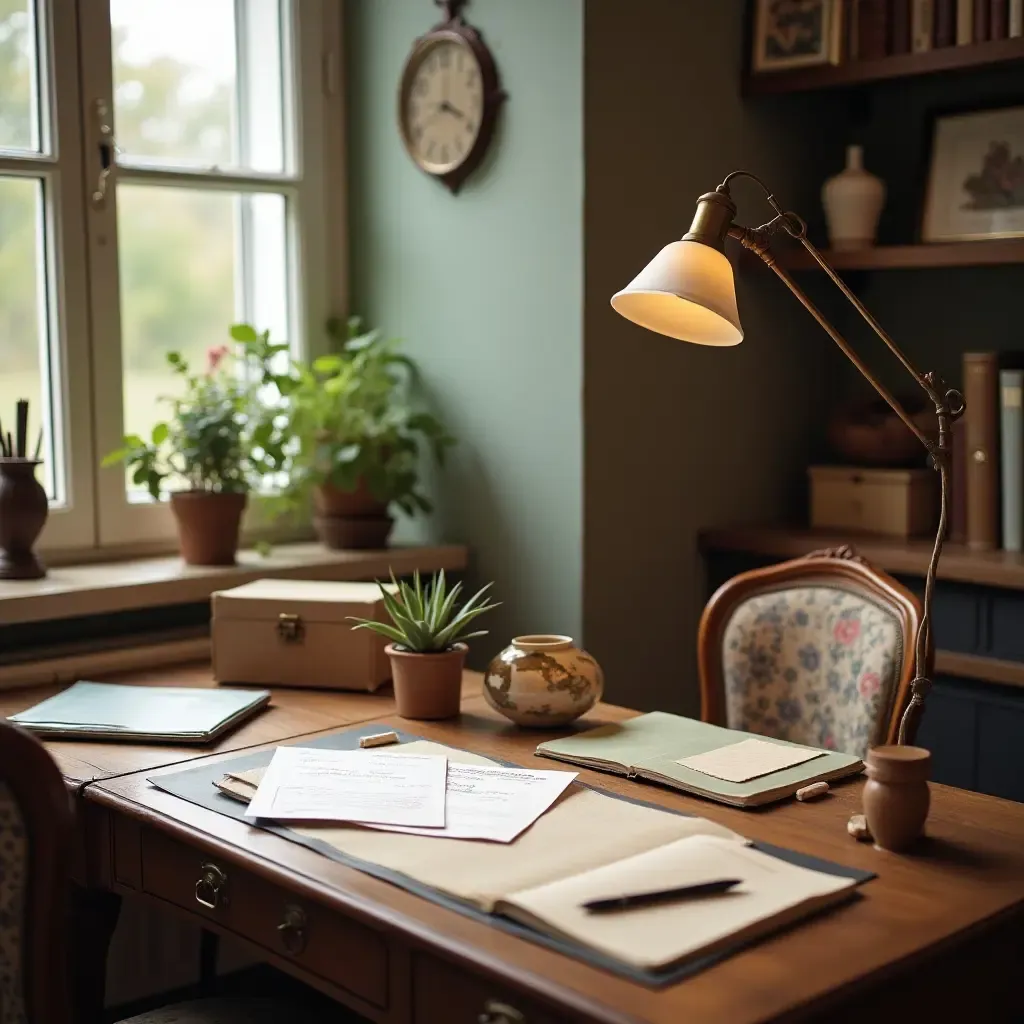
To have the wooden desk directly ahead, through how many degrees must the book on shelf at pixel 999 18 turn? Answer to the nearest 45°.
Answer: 0° — it already faces it

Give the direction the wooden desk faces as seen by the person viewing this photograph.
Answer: facing the viewer and to the left of the viewer

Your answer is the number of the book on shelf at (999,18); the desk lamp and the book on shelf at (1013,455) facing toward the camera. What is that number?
2

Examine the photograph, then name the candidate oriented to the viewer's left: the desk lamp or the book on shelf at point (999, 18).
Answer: the desk lamp

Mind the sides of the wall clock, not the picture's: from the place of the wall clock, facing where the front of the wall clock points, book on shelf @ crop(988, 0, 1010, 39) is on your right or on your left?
on your left

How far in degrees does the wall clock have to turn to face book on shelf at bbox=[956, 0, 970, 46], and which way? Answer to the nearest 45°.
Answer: approximately 135° to its left

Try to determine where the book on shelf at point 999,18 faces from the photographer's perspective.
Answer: facing the viewer

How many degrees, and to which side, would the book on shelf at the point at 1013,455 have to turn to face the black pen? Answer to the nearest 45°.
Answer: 0° — it already faces it

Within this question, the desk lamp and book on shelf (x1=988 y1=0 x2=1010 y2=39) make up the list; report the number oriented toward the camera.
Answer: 1

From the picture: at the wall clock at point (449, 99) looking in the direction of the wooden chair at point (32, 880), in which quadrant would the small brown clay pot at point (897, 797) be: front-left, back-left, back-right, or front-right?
front-left

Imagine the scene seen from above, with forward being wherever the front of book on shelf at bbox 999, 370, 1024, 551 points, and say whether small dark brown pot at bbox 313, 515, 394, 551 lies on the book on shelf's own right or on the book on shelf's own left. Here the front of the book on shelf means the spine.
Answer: on the book on shelf's own right

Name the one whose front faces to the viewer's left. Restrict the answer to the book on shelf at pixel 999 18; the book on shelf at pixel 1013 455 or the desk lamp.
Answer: the desk lamp

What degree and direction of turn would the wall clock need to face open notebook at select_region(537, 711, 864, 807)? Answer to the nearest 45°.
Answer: approximately 45° to its left

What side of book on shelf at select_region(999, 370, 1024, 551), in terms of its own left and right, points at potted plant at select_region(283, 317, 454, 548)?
right

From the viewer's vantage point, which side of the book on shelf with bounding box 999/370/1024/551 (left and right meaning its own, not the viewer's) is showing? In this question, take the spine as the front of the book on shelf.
front

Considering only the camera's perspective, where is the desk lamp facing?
facing to the left of the viewer
